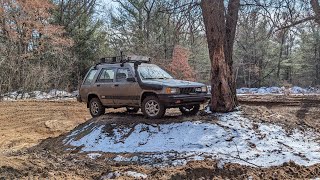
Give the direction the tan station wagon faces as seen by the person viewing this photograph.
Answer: facing the viewer and to the right of the viewer
